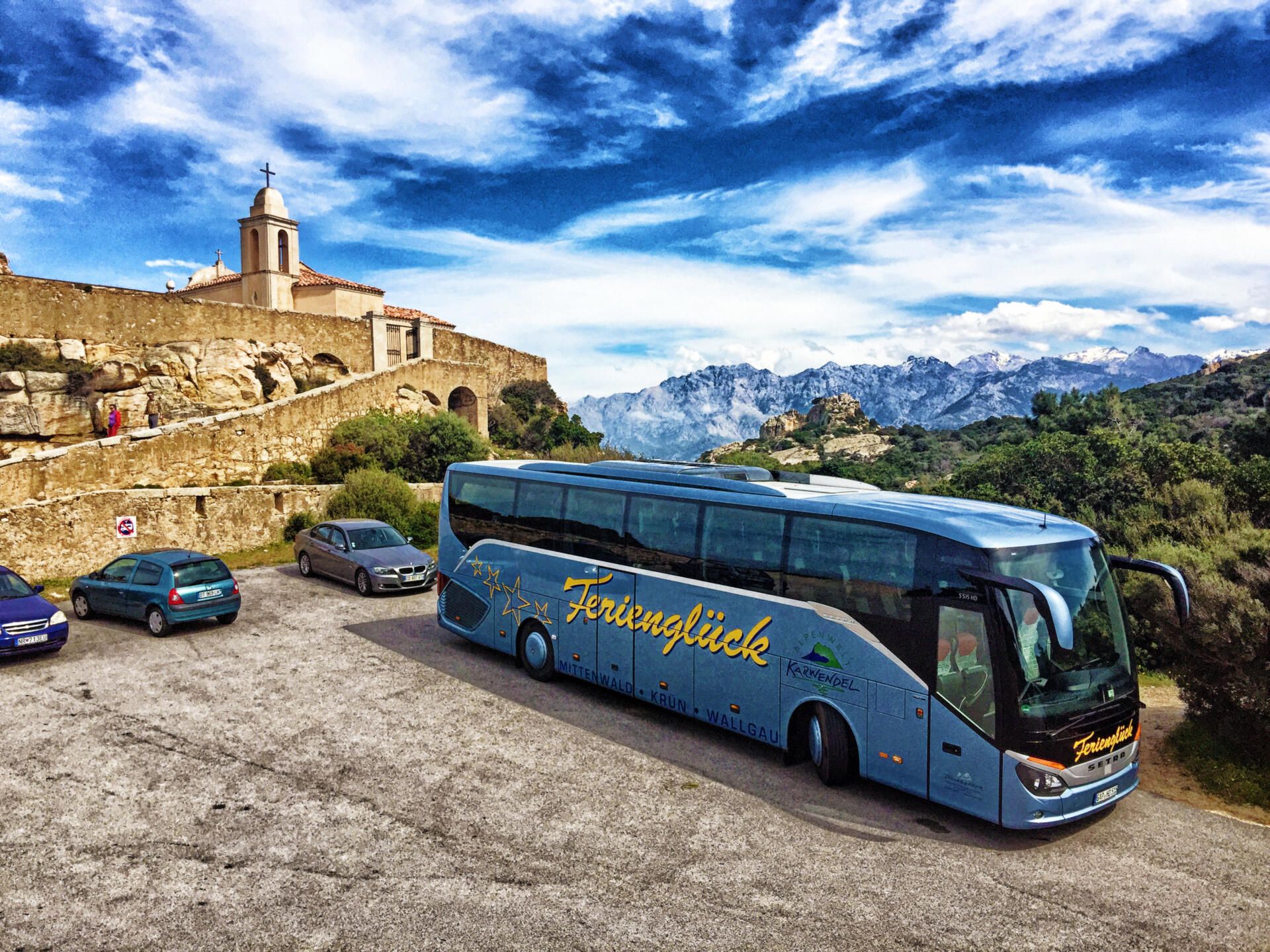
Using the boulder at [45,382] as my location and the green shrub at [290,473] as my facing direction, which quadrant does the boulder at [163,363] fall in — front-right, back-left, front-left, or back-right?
front-left

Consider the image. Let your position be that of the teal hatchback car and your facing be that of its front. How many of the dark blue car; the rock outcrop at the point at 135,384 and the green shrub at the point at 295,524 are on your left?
1

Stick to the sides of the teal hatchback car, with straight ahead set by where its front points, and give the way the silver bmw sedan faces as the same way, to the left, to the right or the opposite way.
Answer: the opposite way

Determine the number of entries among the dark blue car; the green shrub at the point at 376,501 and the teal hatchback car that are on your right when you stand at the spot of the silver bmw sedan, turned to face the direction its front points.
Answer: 2

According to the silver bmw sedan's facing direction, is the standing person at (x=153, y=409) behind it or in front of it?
behind

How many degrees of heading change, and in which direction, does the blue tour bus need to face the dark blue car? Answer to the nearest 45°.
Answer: approximately 135° to its right

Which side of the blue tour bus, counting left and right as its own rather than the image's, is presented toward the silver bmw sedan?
back

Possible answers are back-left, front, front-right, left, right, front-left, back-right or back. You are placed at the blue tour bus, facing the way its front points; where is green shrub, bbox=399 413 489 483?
back

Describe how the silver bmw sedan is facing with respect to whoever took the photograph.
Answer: facing the viewer and to the right of the viewer

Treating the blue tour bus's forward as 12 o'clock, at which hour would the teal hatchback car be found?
The teal hatchback car is roughly at 5 o'clock from the blue tour bus.

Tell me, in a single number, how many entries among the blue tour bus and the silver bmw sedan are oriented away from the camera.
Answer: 0

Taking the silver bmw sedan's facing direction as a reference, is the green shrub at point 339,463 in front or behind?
behind

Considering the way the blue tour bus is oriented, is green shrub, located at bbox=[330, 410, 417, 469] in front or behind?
behind

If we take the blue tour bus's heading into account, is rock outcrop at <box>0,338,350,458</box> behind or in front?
behind

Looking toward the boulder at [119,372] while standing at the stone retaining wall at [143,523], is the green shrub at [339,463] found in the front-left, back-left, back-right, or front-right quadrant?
front-right

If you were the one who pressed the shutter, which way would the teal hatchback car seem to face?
facing away from the viewer and to the left of the viewer

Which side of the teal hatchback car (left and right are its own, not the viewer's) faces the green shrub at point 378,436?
right
